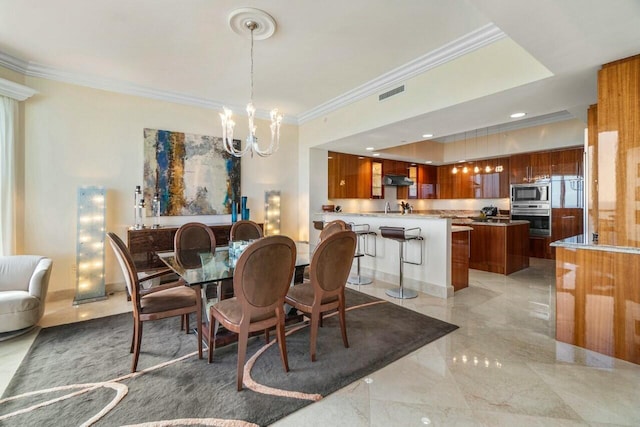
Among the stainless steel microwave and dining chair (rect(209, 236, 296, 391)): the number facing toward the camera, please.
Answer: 1

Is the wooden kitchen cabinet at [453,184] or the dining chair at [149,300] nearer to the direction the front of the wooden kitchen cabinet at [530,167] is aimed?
the dining chair

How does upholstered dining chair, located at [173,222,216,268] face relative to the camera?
toward the camera

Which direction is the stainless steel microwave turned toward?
toward the camera

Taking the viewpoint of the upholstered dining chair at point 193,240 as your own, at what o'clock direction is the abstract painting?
The abstract painting is roughly at 6 o'clock from the upholstered dining chair.

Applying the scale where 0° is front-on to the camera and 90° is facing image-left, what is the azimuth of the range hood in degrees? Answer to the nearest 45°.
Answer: approximately 315°

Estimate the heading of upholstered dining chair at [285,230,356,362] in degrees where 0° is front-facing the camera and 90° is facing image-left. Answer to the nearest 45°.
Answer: approximately 135°

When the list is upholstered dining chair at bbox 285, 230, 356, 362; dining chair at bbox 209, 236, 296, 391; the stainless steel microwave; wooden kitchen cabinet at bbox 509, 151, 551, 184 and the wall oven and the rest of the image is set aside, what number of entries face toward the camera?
3

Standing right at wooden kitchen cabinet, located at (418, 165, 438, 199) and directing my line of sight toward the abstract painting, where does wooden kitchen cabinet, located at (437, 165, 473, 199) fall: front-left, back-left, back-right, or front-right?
back-left

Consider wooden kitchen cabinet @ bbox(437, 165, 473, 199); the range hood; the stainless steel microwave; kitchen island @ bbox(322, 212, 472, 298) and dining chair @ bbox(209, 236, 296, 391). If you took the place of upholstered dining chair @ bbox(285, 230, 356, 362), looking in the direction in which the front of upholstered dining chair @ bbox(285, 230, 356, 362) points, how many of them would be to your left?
1

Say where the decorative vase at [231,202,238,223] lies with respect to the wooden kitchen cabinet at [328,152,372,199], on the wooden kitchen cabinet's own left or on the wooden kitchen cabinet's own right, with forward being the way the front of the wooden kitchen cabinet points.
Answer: on the wooden kitchen cabinet's own right

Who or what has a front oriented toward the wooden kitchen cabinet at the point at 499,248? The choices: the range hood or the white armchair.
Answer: the range hood

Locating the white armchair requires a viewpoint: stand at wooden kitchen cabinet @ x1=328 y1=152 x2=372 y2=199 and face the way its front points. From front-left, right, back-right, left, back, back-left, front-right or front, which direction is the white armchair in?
right

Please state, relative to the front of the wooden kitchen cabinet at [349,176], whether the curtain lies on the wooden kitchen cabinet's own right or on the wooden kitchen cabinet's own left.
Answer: on the wooden kitchen cabinet's own right

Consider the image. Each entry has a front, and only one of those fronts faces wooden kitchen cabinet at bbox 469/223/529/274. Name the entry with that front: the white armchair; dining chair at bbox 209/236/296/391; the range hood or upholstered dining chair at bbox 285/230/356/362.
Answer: the range hood

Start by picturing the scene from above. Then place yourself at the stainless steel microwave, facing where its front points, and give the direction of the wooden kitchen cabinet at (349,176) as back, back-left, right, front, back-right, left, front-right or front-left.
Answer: front-right

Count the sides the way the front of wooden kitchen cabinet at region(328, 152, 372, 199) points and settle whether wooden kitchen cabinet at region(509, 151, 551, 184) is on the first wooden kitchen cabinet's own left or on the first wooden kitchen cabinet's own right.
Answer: on the first wooden kitchen cabinet's own left

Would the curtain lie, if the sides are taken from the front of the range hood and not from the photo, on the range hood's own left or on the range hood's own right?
on the range hood's own right

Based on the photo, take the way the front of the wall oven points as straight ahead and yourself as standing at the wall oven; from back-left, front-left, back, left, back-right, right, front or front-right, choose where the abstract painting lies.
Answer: front-right

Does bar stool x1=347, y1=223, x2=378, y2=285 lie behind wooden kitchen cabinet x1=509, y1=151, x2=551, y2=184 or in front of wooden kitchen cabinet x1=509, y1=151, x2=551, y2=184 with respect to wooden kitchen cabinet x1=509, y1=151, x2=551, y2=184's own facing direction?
in front

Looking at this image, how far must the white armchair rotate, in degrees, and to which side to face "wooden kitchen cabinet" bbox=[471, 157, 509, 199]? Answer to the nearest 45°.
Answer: approximately 135° to its left
